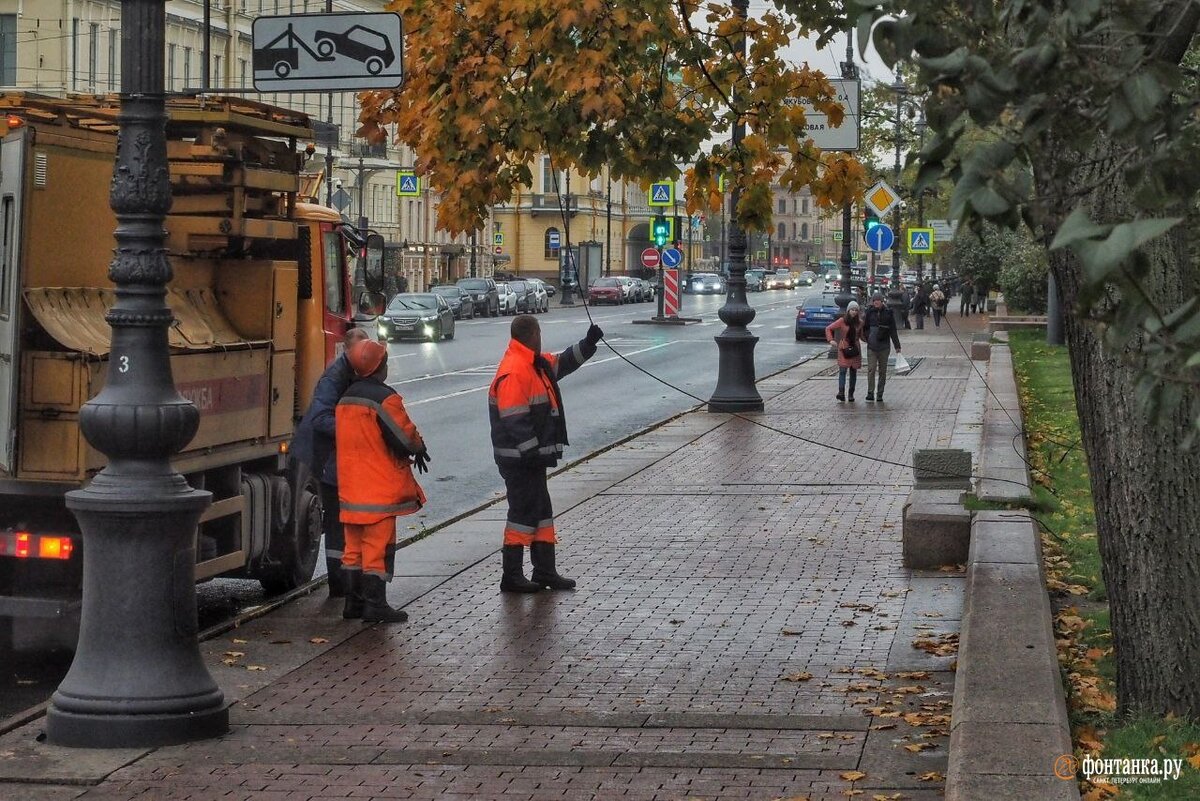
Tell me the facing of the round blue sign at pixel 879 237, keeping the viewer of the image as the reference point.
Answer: facing the viewer

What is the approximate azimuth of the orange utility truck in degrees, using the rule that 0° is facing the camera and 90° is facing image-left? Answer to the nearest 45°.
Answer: approximately 225°

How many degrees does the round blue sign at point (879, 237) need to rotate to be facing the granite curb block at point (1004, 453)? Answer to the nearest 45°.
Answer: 0° — it already faces it

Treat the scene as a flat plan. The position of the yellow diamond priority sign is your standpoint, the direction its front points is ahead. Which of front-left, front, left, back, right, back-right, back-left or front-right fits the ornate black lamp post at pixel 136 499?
front

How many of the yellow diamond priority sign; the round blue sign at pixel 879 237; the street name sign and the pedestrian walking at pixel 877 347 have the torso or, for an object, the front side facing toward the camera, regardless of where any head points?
4

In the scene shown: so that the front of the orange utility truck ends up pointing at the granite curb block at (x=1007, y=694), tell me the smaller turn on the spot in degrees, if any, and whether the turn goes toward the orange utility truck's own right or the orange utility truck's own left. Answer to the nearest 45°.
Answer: approximately 90° to the orange utility truck's own right

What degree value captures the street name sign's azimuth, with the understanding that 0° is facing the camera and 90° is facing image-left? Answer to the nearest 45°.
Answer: approximately 0°

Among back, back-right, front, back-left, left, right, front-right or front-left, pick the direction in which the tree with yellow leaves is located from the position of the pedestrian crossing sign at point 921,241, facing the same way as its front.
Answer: front

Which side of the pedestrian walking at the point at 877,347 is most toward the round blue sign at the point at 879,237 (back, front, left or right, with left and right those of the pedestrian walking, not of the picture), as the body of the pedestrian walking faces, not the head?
back

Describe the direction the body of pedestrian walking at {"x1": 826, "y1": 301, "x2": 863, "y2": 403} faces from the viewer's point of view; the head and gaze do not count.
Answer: toward the camera

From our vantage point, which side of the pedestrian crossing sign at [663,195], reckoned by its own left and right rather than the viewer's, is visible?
front
